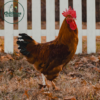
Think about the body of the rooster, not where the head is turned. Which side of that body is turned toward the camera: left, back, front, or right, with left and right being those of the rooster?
right

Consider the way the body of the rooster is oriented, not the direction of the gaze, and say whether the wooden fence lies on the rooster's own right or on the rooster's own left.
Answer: on the rooster's own left
